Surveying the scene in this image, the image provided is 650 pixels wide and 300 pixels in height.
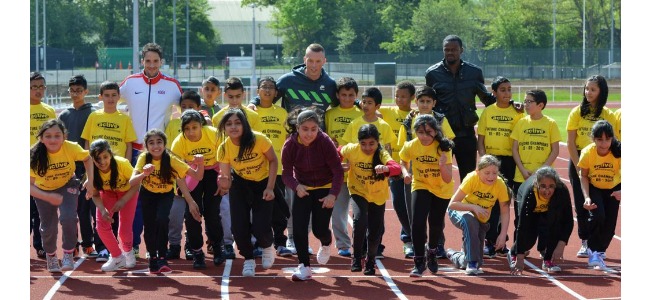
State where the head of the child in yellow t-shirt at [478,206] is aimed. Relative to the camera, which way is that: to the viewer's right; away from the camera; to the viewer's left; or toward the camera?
toward the camera

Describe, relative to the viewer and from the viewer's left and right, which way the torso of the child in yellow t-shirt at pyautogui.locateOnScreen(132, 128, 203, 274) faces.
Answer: facing the viewer

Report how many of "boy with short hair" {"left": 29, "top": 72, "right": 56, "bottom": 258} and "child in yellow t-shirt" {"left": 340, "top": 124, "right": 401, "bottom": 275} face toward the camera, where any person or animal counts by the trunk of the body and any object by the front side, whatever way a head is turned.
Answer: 2

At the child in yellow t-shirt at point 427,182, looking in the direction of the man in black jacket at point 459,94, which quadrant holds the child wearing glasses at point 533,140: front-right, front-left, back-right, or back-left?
front-right

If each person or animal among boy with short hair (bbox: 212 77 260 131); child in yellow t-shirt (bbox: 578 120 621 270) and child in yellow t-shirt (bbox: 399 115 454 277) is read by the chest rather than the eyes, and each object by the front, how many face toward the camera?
3

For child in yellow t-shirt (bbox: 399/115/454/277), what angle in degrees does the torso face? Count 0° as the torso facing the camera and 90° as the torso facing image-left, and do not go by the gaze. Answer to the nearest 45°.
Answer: approximately 0°

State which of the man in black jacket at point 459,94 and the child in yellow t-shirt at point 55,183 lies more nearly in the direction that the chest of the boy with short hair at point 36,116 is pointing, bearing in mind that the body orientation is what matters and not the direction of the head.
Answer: the child in yellow t-shirt

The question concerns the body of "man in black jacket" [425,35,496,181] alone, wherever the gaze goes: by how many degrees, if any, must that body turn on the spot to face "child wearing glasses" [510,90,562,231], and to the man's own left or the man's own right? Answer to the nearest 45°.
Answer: approximately 90° to the man's own left

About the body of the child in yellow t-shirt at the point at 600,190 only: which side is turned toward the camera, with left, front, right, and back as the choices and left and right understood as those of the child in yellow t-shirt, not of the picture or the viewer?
front

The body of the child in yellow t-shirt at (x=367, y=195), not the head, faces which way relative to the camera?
toward the camera

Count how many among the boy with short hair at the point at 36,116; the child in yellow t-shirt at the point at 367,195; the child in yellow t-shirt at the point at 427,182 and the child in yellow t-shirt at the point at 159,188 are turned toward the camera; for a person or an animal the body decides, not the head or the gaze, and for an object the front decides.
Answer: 4

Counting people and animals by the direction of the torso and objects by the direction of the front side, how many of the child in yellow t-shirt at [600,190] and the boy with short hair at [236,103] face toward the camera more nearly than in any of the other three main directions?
2

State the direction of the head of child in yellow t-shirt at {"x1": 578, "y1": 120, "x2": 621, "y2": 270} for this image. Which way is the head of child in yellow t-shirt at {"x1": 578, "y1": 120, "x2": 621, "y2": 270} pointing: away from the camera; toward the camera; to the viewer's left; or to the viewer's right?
toward the camera

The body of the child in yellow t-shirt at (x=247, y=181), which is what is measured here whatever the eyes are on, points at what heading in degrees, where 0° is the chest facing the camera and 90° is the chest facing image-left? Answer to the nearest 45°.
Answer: approximately 0°

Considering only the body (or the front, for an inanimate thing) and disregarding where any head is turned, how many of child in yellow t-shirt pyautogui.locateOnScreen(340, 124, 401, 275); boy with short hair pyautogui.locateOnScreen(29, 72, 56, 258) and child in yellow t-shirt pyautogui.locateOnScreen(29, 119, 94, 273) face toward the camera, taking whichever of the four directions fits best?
3

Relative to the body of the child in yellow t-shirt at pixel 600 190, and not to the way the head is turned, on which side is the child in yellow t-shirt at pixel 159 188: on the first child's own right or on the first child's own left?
on the first child's own right

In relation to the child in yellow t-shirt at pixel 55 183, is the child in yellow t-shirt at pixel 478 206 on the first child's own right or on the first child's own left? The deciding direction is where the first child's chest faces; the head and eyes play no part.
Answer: on the first child's own left
